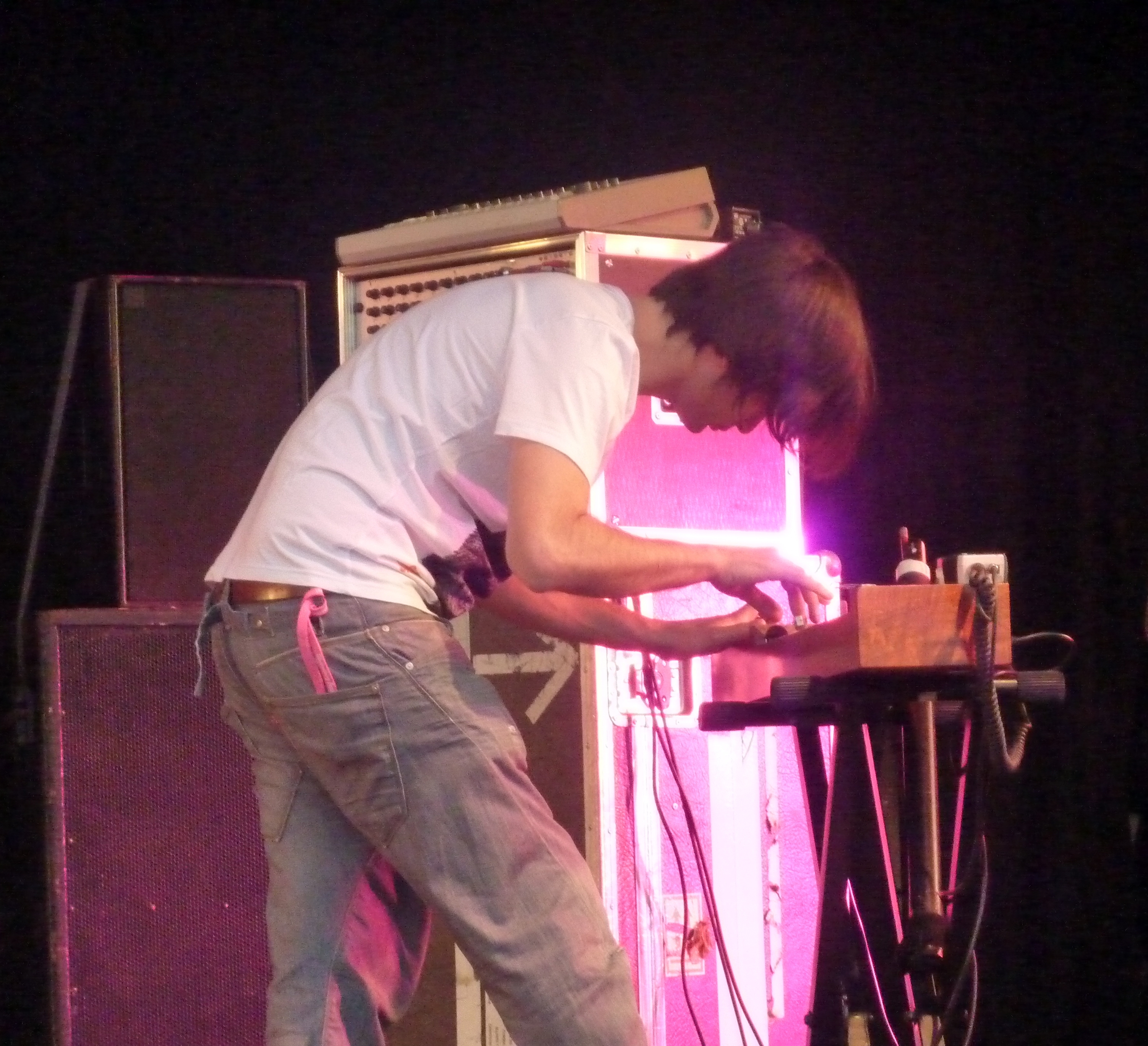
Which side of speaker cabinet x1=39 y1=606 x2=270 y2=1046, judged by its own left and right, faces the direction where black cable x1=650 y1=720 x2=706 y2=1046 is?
left

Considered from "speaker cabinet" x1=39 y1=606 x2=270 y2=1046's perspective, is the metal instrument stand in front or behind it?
in front

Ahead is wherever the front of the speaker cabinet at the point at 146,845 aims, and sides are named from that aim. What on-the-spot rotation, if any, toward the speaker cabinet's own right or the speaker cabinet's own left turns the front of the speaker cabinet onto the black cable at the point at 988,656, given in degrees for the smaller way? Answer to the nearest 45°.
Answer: approximately 45° to the speaker cabinet's own left

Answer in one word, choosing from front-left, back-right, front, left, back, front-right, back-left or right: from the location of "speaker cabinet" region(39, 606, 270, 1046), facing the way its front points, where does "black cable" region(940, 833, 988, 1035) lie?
front-left

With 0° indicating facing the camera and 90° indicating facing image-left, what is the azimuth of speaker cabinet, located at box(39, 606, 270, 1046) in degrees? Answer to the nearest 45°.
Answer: approximately 0°
